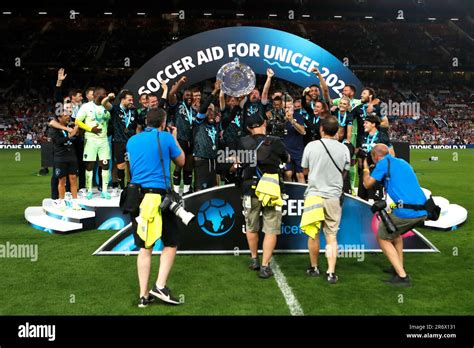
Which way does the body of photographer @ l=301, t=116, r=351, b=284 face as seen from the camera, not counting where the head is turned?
away from the camera

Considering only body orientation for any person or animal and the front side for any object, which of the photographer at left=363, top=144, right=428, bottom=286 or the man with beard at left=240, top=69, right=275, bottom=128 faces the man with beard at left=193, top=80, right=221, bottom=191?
the photographer

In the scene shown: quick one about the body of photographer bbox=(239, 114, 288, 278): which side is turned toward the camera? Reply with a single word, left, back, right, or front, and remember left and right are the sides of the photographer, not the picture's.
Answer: back

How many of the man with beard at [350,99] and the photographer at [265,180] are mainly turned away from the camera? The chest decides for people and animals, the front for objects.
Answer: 1

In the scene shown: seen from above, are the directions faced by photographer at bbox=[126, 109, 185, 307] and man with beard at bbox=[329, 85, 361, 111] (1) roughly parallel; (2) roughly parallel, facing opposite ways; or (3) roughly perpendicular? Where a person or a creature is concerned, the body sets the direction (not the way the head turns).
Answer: roughly parallel, facing opposite ways

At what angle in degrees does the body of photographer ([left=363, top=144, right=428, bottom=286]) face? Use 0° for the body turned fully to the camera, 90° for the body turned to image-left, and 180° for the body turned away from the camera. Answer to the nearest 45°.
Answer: approximately 135°

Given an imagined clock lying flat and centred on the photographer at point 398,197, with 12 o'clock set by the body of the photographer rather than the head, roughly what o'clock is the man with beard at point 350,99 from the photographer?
The man with beard is roughly at 1 o'clock from the photographer.

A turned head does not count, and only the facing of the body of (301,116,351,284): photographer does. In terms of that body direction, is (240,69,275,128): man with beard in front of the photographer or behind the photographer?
in front

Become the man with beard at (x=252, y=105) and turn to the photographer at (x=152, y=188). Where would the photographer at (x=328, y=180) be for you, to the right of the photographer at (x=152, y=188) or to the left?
left

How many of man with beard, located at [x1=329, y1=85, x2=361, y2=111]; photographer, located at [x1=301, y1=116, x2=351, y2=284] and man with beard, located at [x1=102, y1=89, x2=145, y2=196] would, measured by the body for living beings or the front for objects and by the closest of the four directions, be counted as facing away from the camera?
1

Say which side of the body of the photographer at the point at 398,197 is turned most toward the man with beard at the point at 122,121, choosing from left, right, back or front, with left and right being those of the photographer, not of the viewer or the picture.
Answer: front

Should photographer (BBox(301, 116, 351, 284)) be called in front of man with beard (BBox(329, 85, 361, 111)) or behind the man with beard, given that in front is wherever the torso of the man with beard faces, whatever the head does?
in front

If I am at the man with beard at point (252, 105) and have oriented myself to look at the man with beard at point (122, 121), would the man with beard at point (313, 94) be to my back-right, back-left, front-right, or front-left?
back-right

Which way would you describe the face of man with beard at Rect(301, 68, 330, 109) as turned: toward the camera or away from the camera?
toward the camera

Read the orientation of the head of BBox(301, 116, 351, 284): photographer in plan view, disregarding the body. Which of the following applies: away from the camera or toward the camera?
away from the camera

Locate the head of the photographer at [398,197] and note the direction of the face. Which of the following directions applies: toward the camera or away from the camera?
away from the camera

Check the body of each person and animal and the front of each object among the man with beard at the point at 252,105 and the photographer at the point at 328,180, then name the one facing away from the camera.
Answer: the photographer

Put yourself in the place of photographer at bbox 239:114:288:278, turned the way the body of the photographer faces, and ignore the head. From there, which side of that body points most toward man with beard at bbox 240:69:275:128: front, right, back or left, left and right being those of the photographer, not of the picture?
front

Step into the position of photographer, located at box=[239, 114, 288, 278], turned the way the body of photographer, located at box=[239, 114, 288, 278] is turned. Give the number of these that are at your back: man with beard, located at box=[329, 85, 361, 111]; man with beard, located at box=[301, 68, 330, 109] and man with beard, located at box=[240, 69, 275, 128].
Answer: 0

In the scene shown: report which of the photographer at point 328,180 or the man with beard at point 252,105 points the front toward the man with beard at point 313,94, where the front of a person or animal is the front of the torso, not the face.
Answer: the photographer

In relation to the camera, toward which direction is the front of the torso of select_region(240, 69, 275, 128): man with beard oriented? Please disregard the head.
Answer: toward the camera

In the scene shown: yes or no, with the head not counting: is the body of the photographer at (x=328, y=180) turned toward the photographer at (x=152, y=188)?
no

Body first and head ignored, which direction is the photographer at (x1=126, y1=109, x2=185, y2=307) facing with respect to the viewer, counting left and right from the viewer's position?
facing away from the viewer and to the right of the viewer
